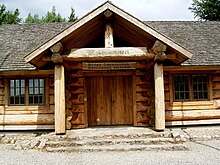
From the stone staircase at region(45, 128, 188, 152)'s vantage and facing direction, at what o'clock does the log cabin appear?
The log cabin is roughly at 6 o'clock from the stone staircase.

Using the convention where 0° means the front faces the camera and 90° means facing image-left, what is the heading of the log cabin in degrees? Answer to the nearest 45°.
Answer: approximately 0°

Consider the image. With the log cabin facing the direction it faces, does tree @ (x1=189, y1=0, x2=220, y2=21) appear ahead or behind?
behind

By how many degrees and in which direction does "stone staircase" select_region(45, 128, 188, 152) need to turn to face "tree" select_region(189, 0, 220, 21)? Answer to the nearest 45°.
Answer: approximately 135° to its left

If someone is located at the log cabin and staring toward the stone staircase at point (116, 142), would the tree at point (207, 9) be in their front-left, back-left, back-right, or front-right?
back-left

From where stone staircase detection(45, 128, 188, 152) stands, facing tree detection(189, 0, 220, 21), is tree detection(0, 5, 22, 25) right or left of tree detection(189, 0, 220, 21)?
left

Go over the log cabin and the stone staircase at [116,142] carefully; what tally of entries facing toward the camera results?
2

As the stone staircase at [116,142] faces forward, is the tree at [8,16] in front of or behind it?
behind

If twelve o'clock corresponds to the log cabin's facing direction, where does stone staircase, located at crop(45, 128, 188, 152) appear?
The stone staircase is roughly at 12 o'clock from the log cabin.

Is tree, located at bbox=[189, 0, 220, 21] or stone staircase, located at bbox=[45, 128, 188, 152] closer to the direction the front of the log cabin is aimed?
the stone staircase
